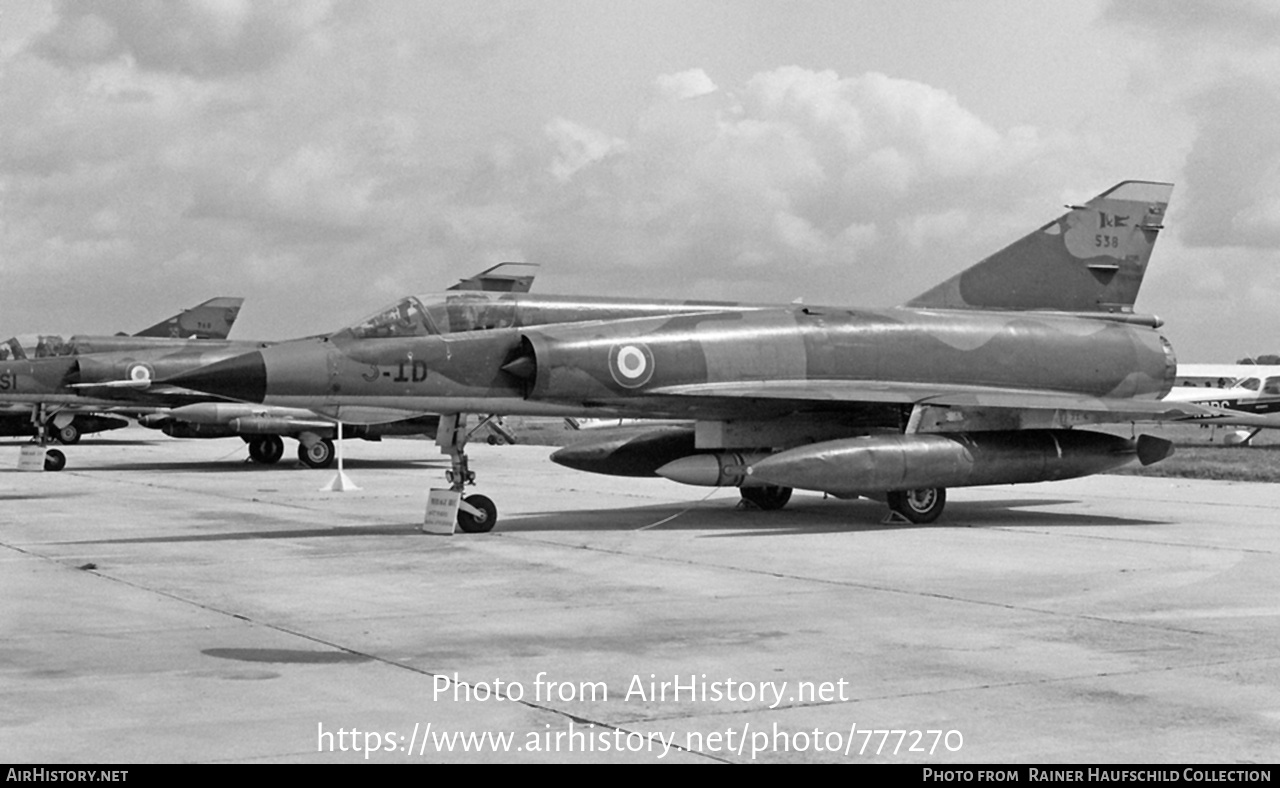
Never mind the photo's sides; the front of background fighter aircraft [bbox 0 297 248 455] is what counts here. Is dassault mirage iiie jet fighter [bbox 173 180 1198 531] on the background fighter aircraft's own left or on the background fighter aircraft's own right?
on the background fighter aircraft's own left

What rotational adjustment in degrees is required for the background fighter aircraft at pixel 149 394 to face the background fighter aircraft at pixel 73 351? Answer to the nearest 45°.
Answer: approximately 90° to its right

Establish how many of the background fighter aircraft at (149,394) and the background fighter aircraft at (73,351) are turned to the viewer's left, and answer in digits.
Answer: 2

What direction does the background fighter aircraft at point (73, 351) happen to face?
to the viewer's left

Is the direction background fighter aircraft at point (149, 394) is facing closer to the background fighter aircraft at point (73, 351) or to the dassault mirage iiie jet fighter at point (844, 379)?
the background fighter aircraft

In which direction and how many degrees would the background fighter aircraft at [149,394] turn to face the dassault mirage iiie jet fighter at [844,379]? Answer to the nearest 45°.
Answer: approximately 135° to its left

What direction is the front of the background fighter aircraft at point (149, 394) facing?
to the viewer's left

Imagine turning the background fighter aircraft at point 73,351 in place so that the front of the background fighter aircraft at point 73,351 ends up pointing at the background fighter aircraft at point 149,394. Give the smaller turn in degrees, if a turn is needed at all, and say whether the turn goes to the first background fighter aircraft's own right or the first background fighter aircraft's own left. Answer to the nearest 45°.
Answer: approximately 90° to the first background fighter aircraft's own left
